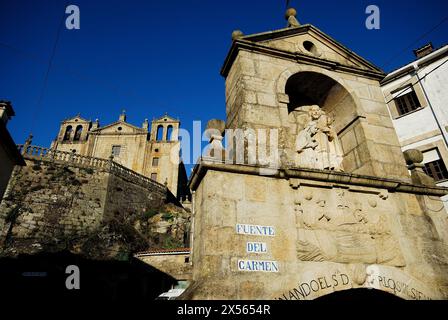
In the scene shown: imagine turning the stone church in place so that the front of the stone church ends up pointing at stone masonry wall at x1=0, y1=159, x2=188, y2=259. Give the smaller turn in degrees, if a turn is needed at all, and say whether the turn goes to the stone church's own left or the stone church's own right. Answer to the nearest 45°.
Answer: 0° — it already faces it

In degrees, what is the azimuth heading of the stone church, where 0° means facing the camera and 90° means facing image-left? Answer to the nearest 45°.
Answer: approximately 0°

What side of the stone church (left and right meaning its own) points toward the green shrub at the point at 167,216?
front
